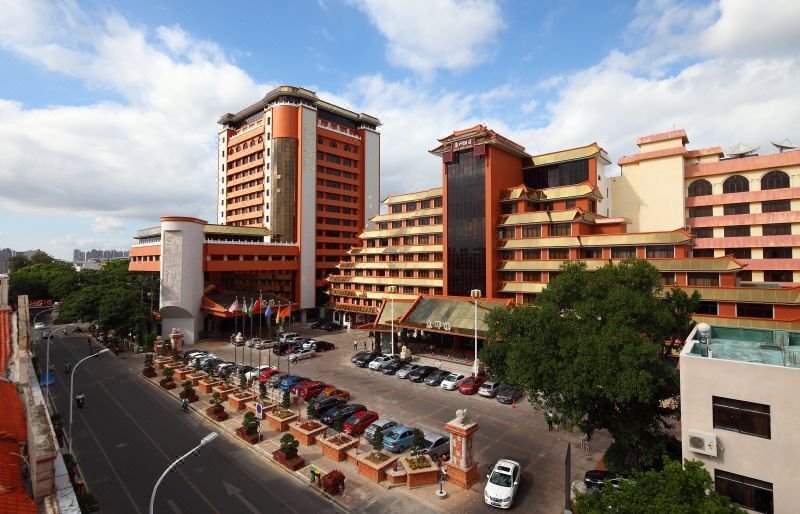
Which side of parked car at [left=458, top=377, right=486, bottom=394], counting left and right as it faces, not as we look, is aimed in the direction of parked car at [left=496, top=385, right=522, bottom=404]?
left

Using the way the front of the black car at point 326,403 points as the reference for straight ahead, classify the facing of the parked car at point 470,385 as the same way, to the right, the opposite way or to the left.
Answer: the opposite way

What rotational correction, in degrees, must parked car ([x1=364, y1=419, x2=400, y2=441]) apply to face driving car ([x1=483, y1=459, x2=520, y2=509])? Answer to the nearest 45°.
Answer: approximately 90° to its left

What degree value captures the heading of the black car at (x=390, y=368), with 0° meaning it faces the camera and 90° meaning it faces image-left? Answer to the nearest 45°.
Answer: approximately 45°

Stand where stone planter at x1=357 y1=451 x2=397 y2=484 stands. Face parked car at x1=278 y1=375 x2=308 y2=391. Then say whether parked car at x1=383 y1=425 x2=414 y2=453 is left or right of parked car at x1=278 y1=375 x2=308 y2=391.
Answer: right
